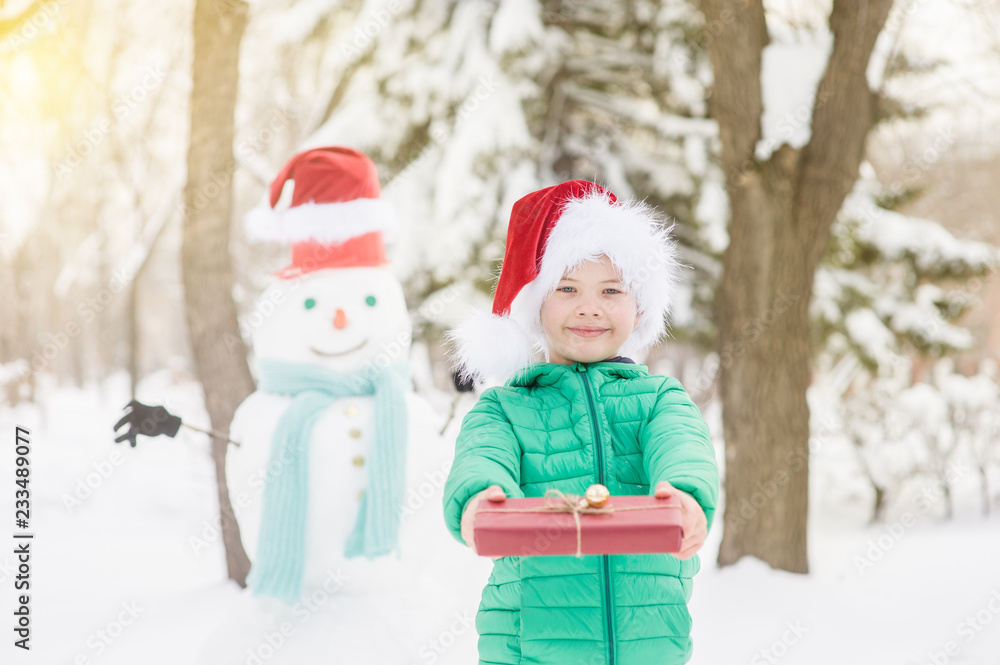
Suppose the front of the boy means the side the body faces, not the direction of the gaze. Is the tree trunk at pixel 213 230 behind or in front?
behind

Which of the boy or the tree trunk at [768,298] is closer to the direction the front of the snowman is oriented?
the boy

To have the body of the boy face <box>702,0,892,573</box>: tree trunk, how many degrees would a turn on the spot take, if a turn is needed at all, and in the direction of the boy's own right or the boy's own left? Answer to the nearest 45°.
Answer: approximately 180°

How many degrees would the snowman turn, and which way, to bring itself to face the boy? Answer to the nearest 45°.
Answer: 0° — it already faces them

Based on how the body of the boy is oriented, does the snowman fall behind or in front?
behind

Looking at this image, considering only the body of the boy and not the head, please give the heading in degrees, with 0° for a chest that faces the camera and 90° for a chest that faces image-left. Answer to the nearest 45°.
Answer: approximately 0°

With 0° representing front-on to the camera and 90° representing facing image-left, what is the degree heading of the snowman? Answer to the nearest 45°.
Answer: approximately 0°

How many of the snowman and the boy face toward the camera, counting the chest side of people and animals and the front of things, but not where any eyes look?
2
